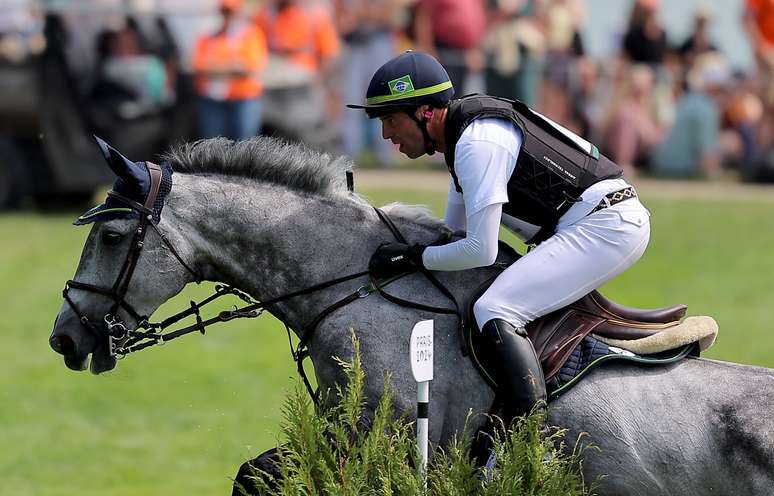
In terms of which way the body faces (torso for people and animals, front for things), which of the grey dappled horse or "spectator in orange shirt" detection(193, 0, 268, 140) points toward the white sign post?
the spectator in orange shirt

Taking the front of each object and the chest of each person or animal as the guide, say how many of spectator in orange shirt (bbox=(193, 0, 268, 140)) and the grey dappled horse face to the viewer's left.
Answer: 1

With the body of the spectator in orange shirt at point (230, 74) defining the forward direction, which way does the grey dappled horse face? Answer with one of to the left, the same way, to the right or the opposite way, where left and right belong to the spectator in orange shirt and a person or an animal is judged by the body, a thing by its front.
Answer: to the right

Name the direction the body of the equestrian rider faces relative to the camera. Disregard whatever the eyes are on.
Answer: to the viewer's left

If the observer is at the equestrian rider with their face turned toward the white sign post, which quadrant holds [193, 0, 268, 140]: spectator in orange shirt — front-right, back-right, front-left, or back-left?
back-right

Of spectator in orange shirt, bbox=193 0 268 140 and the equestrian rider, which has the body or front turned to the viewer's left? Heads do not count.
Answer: the equestrian rider

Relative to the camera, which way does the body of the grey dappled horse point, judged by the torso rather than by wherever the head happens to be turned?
to the viewer's left

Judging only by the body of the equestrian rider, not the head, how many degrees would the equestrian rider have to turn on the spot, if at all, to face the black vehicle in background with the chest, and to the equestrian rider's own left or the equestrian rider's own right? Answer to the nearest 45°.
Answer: approximately 45° to the equestrian rider's own right

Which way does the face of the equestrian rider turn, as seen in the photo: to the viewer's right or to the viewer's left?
to the viewer's left

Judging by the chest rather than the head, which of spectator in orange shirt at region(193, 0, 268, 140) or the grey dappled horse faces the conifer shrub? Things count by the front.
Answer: the spectator in orange shirt

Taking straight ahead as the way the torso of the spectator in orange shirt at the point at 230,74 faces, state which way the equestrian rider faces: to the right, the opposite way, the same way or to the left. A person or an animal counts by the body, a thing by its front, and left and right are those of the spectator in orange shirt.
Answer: to the right

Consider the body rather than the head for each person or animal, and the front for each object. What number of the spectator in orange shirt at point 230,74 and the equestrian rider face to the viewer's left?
1
